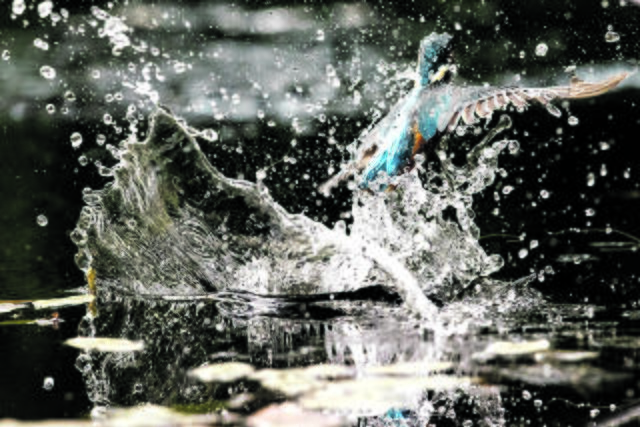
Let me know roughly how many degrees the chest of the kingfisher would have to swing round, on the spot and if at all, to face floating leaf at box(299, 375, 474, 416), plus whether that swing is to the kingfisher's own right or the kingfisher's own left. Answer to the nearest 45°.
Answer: approximately 135° to the kingfisher's own right

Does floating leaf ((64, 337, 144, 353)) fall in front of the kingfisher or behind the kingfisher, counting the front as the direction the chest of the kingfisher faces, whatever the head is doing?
behind

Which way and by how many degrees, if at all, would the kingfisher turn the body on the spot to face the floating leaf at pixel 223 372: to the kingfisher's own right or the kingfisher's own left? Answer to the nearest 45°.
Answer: approximately 180°

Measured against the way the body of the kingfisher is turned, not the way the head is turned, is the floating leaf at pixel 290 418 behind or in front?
behind

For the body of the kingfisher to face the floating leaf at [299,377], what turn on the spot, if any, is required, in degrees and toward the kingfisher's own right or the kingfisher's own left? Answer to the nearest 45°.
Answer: approximately 135° to the kingfisher's own right

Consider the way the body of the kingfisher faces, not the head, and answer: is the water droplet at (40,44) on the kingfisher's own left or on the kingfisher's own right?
on the kingfisher's own left

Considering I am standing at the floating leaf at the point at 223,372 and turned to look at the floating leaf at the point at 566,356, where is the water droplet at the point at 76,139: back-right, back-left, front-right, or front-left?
back-left
